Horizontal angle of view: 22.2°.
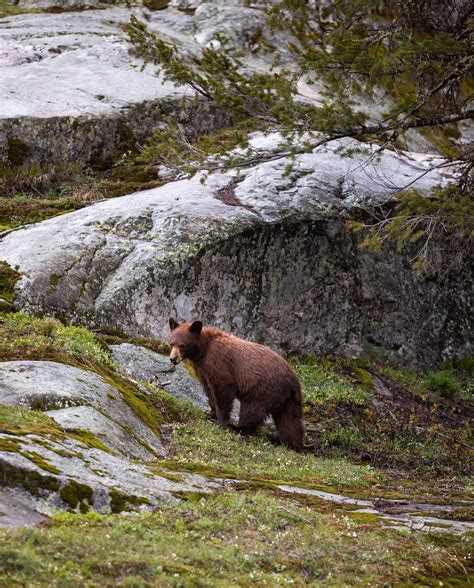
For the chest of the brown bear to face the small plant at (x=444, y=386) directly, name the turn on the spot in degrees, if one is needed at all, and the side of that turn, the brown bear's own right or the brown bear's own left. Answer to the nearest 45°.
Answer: approximately 135° to the brown bear's own right

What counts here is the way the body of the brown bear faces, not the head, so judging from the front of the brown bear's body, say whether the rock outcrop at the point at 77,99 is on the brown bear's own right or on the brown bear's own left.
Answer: on the brown bear's own right

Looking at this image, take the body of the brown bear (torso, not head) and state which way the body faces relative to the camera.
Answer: to the viewer's left

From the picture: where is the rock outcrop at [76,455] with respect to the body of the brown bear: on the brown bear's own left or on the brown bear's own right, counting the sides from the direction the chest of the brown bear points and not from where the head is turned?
on the brown bear's own left

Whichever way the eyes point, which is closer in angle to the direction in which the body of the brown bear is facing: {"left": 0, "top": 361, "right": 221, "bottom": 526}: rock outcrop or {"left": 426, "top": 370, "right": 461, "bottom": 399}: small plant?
the rock outcrop
